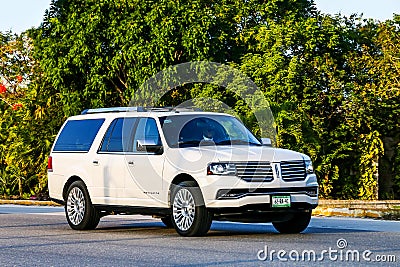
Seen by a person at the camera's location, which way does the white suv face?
facing the viewer and to the right of the viewer
